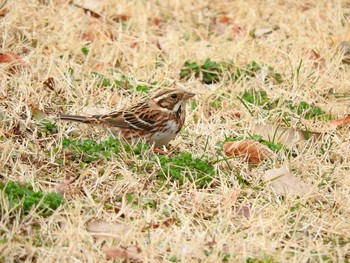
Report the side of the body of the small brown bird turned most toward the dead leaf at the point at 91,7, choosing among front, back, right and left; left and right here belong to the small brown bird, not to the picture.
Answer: left

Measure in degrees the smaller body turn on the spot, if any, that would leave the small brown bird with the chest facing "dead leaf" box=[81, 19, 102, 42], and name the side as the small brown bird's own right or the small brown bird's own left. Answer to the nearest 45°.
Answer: approximately 90° to the small brown bird's own left

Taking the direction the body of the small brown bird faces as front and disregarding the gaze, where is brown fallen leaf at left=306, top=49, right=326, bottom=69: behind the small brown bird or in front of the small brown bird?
in front

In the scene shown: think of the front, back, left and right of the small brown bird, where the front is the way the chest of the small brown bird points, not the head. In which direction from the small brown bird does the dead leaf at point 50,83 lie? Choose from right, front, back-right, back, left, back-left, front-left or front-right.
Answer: back-left

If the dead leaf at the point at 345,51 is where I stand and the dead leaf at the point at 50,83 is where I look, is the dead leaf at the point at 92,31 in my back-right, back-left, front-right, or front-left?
front-right

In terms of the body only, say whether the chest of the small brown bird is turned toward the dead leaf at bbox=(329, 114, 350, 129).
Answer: yes

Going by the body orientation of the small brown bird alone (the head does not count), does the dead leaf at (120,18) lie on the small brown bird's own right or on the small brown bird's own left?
on the small brown bird's own left

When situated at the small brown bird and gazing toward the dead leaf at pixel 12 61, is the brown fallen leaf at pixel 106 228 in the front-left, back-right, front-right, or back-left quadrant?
back-left

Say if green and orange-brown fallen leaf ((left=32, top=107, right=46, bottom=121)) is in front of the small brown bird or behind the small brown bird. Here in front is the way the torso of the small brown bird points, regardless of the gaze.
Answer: behind

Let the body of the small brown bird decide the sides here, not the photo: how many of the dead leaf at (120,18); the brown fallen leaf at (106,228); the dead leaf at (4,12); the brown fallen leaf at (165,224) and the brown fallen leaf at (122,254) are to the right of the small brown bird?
3

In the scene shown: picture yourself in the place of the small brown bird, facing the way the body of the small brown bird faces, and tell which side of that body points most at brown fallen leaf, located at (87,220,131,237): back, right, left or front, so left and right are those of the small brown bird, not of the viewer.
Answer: right

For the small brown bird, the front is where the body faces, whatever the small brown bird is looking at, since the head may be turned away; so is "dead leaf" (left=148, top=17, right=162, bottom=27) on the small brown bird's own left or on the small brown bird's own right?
on the small brown bird's own left

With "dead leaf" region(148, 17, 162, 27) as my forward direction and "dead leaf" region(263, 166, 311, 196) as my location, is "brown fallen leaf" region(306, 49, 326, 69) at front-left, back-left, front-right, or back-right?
front-right

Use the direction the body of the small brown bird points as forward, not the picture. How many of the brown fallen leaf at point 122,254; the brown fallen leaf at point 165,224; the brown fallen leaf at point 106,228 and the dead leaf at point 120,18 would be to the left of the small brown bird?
1

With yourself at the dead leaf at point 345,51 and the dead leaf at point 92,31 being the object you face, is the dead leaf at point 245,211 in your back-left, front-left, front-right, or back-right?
front-left

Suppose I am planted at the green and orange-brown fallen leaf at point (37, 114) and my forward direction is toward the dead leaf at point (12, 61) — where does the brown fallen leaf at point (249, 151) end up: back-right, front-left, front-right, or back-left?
back-right

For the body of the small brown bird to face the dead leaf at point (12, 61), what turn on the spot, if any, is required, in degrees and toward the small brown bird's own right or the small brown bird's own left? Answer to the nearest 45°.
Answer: approximately 135° to the small brown bird's own left

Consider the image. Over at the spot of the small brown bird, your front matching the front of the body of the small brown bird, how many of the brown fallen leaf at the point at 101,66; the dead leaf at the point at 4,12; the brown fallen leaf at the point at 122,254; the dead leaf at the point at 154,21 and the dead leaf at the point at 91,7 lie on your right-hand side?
1

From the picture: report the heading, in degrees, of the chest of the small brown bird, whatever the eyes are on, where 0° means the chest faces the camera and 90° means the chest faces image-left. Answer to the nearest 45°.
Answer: approximately 270°

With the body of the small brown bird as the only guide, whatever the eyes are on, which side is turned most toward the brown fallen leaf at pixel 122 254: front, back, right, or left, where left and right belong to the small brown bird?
right
